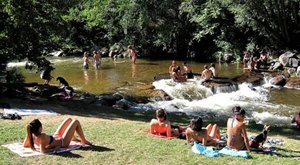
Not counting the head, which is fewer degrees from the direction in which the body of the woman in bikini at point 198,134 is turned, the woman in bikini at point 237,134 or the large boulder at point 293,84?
the large boulder

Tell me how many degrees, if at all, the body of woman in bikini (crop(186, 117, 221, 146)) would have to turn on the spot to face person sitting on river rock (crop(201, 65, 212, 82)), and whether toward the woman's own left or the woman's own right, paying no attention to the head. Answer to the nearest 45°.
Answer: approximately 45° to the woman's own left

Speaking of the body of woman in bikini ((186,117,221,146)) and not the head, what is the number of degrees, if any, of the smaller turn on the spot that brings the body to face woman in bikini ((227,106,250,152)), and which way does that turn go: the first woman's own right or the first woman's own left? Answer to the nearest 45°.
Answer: approximately 45° to the first woman's own right
